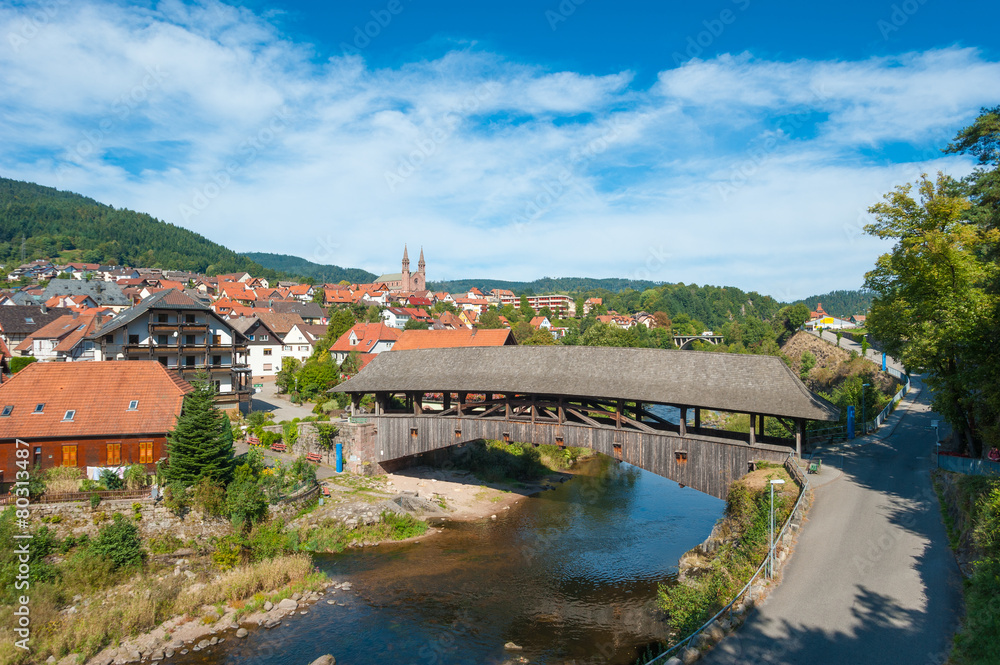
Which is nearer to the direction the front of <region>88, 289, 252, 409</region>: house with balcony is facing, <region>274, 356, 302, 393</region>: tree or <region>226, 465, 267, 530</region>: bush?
the bush

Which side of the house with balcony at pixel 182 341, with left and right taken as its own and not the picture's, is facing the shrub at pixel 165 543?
front

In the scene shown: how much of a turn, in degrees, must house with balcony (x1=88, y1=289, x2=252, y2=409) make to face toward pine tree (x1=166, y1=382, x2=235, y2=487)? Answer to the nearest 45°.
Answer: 0° — it already faces it

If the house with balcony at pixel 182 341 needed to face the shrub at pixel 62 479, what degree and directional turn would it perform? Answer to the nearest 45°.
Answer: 0° — it already faces it

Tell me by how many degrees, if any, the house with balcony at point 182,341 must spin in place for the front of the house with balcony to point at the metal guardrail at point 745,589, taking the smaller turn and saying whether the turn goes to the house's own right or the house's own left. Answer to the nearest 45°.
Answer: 0° — it already faces it

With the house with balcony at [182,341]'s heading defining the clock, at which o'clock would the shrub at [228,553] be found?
The shrub is roughly at 12 o'clock from the house with balcony.

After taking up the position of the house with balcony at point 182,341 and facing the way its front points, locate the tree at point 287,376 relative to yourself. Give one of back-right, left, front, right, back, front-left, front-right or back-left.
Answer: back-left

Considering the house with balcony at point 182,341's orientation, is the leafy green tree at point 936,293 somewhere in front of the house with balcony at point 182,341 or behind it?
in front

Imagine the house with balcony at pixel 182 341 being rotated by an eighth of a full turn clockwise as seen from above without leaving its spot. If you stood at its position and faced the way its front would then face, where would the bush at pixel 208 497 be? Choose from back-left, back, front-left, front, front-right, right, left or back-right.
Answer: front-left

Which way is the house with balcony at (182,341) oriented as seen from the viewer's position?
toward the camera

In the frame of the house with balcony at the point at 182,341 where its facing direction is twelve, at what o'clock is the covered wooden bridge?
The covered wooden bridge is roughly at 11 o'clock from the house with balcony.

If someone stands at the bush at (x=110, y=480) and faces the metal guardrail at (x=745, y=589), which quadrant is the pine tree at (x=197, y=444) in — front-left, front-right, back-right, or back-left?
front-left

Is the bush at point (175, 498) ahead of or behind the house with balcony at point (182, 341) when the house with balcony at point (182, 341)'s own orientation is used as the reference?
ahead

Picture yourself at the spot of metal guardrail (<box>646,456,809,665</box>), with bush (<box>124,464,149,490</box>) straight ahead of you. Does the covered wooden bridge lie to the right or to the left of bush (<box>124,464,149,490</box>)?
right
